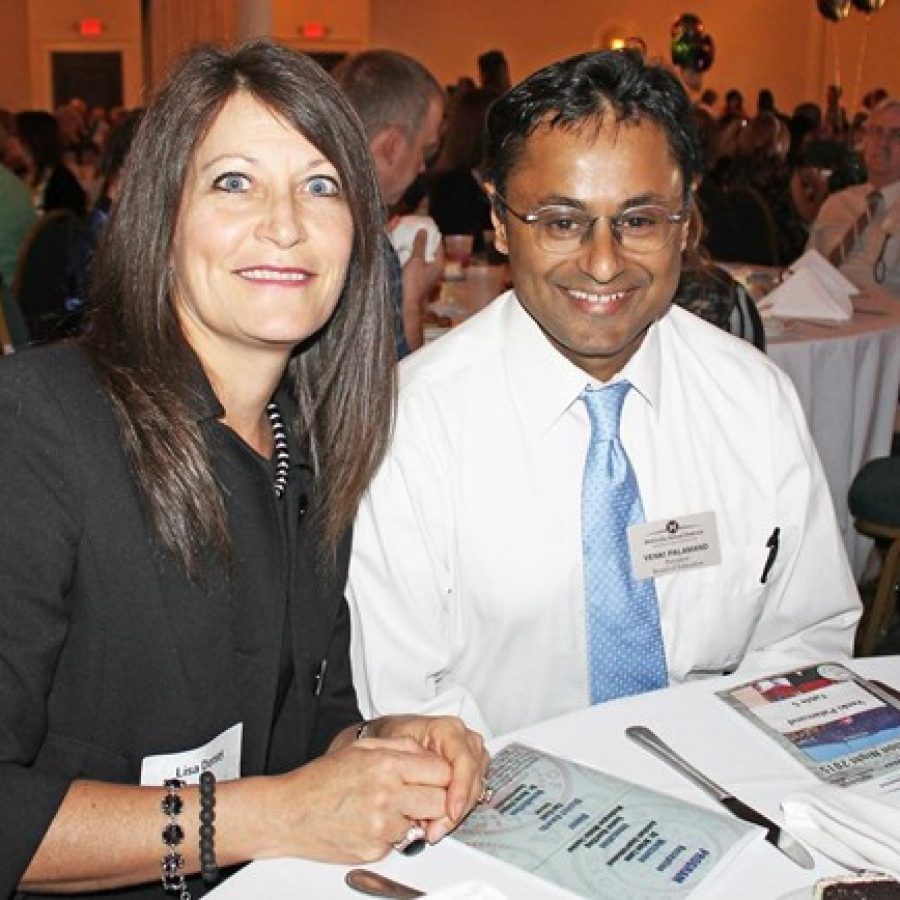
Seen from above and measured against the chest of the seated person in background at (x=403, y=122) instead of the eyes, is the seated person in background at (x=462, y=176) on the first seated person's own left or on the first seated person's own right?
on the first seated person's own left

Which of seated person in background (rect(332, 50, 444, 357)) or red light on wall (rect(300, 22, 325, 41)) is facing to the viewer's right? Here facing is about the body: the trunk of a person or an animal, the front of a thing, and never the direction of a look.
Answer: the seated person in background

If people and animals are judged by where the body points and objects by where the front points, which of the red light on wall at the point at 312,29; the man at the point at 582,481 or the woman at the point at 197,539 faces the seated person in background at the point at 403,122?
the red light on wall

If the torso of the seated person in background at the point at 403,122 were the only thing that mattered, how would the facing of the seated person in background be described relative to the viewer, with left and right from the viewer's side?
facing to the right of the viewer

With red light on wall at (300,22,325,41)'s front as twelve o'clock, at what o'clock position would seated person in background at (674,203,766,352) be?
The seated person in background is roughly at 12 o'clock from the red light on wall.

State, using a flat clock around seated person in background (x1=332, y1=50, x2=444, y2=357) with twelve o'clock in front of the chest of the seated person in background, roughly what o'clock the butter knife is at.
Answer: The butter knife is roughly at 3 o'clock from the seated person in background.

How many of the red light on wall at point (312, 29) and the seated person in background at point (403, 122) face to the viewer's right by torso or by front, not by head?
1
